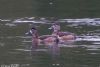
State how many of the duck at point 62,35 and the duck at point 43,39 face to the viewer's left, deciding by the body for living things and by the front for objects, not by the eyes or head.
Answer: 2

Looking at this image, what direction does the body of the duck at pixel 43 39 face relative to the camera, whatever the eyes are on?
to the viewer's left

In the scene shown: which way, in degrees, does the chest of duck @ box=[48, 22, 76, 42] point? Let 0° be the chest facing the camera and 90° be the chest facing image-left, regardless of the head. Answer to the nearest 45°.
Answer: approximately 90°
